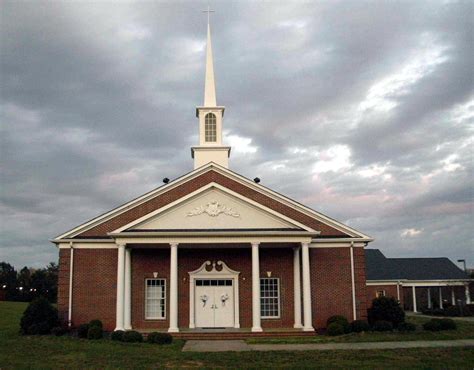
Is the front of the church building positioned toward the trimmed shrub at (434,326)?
no

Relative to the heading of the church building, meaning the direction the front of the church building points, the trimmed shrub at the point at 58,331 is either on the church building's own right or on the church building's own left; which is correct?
on the church building's own right

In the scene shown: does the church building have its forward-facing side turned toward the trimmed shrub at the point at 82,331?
no

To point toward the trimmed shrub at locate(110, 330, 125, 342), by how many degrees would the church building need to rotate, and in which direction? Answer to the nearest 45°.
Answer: approximately 45° to its right

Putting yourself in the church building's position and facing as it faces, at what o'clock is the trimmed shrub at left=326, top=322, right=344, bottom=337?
The trimmed shrub is roughly at 10 o'clock from the church building.

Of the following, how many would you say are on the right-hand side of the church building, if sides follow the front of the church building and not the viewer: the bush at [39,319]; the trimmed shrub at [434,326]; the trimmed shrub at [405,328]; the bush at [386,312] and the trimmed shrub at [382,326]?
1

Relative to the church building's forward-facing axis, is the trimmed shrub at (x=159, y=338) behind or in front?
in front

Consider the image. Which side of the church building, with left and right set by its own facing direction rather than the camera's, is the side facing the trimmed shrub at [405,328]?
left

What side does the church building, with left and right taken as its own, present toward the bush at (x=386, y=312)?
left

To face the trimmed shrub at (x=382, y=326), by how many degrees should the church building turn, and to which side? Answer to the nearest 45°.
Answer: approximately 90° to its left

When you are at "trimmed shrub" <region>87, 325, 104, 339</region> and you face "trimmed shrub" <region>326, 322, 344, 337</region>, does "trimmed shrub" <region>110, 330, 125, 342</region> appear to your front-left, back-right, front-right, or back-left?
front-right

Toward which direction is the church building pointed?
toward the camera

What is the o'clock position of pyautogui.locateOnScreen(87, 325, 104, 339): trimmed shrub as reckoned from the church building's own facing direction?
The trimmed shrub is roughly at 2 o'clock from the church building.

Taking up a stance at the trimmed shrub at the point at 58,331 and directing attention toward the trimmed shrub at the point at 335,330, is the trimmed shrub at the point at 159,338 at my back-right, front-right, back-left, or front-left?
front-right

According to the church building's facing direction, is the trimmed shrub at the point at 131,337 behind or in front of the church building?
in front

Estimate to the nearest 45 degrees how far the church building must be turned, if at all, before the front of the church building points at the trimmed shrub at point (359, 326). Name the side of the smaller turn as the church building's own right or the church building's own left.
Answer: approximately 90° to the church building's own left

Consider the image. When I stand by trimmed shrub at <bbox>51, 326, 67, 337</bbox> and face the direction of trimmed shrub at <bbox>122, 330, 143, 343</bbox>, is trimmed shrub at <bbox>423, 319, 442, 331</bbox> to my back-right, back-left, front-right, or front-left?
front-left

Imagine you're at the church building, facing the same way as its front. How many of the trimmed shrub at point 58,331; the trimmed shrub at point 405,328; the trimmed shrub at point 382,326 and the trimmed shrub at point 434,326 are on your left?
3
